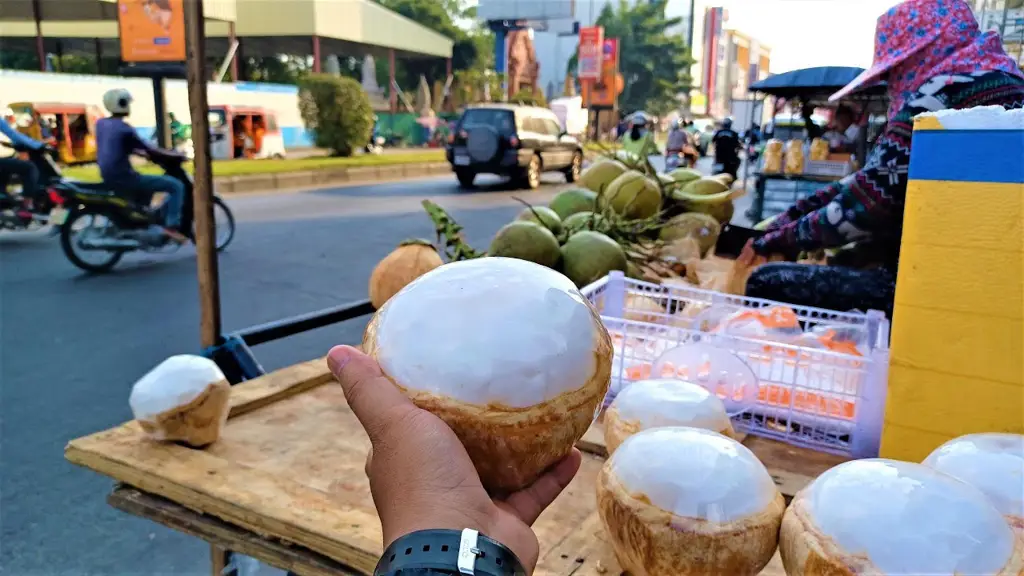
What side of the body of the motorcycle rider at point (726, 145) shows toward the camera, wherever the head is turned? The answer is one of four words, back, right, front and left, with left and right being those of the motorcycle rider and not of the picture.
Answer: back

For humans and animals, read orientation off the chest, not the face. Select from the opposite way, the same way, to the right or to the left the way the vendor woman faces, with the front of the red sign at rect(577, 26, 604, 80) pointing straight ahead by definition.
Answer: to the right

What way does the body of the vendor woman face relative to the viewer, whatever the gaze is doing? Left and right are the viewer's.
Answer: facing to the left of the viewer

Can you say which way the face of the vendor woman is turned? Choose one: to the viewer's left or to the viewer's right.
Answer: to the viewer's left

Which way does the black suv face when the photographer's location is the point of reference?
facing away from the viewer and to the right of the viewer

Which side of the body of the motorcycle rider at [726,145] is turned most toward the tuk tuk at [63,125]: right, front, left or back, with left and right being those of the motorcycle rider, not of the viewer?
left

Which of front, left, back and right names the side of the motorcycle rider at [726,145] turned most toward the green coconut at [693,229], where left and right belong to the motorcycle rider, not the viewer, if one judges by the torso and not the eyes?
back

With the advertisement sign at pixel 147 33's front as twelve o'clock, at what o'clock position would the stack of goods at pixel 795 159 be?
The stack of goods is roughly at 11 o'clock from the advertisement sign.

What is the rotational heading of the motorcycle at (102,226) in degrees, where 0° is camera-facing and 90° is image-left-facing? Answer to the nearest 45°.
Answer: approximately 225°

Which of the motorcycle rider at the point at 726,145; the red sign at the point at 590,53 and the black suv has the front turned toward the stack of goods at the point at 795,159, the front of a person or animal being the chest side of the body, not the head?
the red sign
